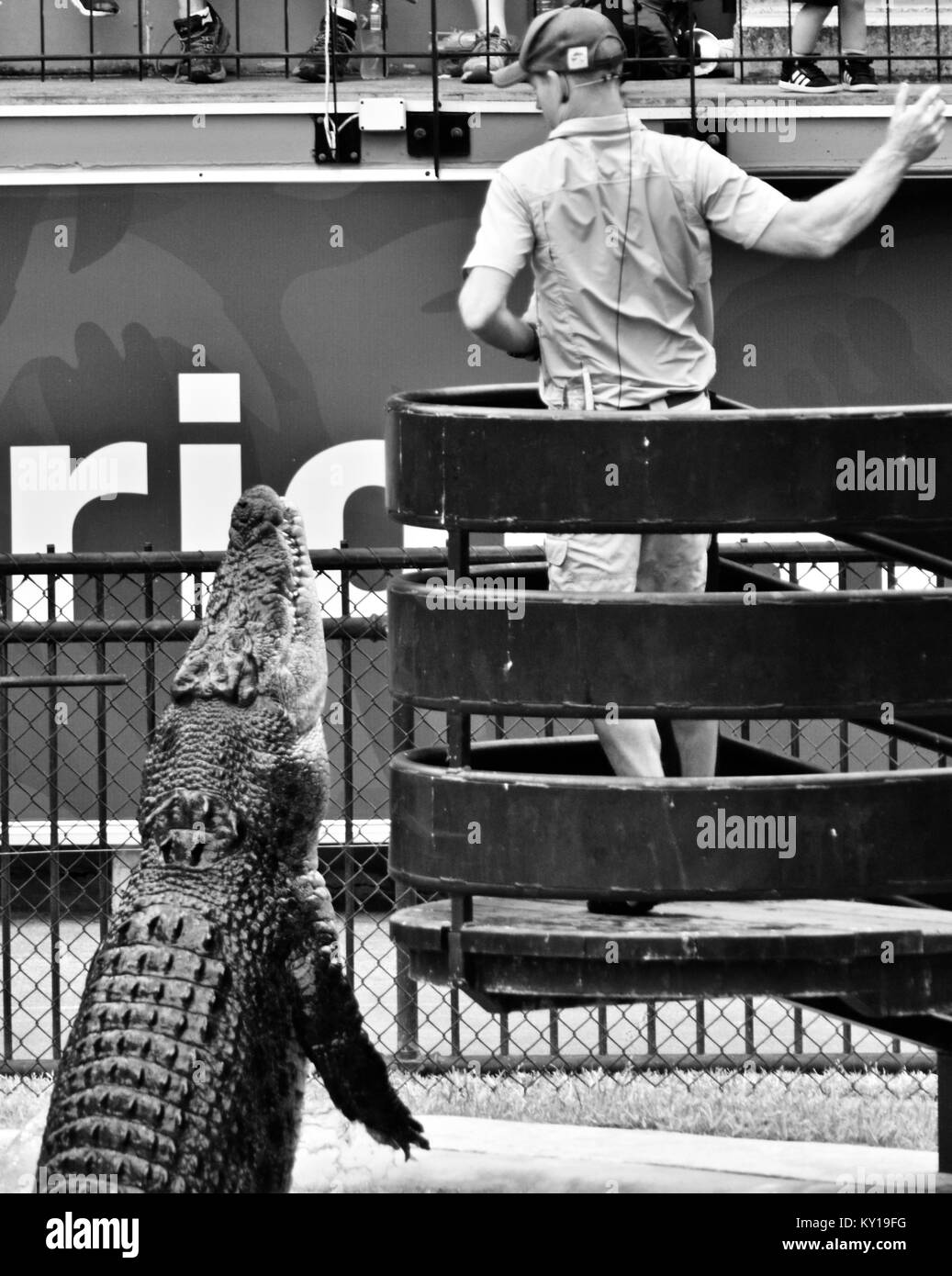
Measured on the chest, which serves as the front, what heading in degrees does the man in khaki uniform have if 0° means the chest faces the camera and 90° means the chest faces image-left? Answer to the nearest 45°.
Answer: approximately 180°

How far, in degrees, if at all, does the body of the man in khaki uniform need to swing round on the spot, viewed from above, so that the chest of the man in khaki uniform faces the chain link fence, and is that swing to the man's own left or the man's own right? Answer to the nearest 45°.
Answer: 0° — they already face it

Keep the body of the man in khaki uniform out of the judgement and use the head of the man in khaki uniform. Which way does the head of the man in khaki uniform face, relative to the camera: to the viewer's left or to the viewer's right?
to the viewer's left
